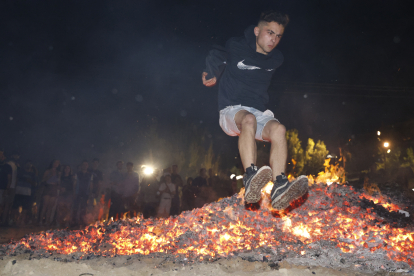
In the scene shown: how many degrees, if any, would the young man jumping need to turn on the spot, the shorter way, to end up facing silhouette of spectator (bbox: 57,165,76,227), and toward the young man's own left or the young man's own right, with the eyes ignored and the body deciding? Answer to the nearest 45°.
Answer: approximately 180°

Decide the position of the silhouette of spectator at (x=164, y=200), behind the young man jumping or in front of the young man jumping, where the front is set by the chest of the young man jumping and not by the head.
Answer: behind

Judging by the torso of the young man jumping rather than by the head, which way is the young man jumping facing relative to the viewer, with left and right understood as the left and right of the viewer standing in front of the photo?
facing the viewer and to the right of the viewer

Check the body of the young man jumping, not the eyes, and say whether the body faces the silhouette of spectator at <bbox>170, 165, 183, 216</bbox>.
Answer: no

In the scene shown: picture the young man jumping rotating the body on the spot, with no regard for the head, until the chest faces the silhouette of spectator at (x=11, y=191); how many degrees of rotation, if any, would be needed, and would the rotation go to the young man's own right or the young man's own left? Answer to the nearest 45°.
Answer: approximately 180°

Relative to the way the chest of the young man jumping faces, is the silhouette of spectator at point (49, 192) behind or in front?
behind

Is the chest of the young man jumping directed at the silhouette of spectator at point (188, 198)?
no

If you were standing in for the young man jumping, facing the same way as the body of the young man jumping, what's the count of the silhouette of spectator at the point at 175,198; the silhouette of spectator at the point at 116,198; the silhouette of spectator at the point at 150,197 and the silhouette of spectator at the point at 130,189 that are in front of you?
0

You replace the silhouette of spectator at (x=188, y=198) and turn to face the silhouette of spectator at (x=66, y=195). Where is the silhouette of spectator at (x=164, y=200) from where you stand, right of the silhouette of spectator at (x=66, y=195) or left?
left

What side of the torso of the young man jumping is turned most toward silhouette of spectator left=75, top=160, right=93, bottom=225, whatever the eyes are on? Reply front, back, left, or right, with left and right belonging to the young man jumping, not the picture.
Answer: back

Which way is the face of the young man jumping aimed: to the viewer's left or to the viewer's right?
to the viewer's right

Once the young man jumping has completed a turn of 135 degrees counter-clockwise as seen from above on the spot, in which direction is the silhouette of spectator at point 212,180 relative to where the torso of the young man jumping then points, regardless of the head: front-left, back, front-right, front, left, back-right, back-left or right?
front

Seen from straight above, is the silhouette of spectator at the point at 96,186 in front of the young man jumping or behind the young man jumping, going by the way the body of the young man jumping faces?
behind
